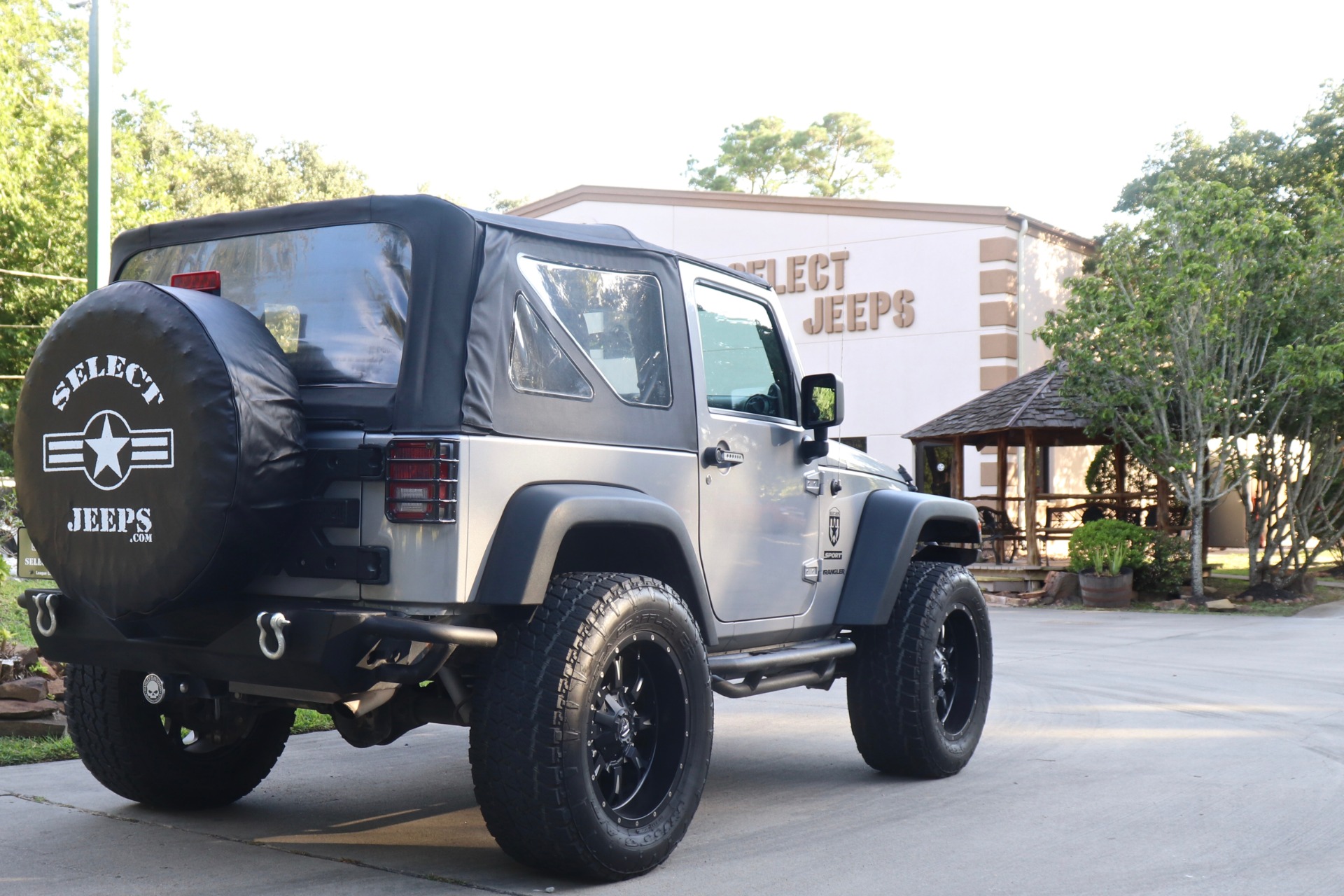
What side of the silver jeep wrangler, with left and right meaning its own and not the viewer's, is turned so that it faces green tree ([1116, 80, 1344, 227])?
front

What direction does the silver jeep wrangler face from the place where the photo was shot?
facing away from the viewer and to the right of the viewer

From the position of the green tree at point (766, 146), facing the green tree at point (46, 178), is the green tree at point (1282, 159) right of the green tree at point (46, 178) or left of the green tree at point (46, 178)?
left

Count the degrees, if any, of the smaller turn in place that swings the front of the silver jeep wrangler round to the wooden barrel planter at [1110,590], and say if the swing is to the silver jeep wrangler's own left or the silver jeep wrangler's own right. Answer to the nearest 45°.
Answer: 0° — it already faces it

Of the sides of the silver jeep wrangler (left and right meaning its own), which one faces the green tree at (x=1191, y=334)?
front

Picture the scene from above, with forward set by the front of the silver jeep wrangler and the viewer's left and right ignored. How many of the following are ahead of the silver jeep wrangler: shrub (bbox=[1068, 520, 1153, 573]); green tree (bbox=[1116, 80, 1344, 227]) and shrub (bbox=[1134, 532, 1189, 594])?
3

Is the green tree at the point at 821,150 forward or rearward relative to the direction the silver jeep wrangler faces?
forward

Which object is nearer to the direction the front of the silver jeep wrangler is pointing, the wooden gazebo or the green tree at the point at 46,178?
the wooden gazebo

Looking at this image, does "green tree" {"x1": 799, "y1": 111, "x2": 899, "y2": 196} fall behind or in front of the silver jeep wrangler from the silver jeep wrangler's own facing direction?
in front

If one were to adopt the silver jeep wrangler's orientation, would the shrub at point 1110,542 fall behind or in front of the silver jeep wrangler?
in front

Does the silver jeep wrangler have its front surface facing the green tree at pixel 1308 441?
yes
